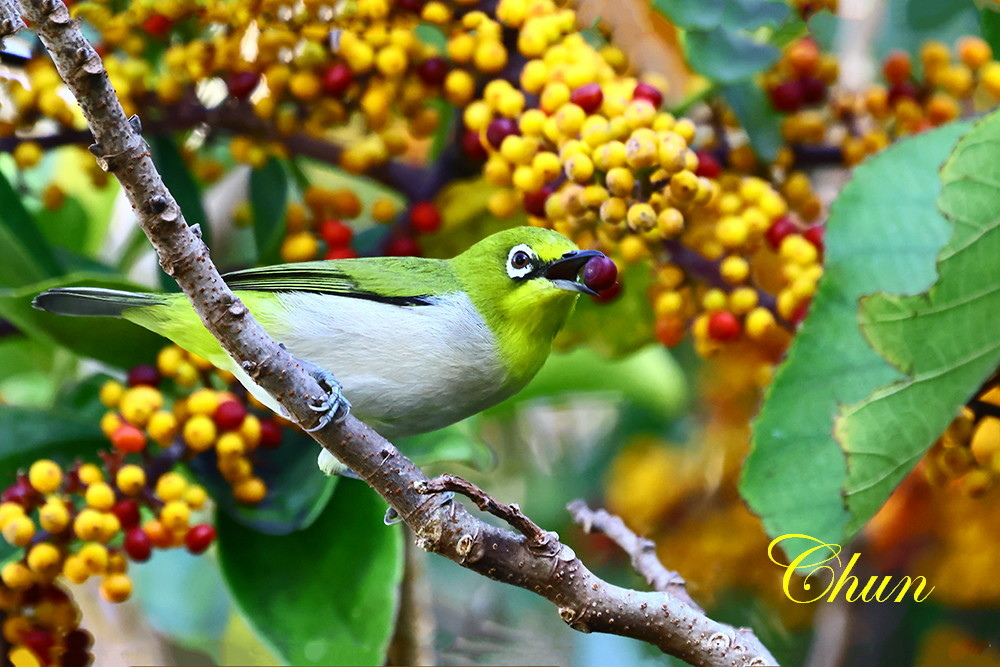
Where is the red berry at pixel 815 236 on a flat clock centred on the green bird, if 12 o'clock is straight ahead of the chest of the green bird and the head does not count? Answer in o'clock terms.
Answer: The red berry is roughly at 12 o'clock from the green bird.

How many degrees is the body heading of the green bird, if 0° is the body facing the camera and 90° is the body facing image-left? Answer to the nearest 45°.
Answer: approximately 270°

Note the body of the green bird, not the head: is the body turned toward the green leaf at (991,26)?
no

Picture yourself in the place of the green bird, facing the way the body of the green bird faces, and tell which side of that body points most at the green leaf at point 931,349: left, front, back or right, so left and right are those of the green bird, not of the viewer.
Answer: front
